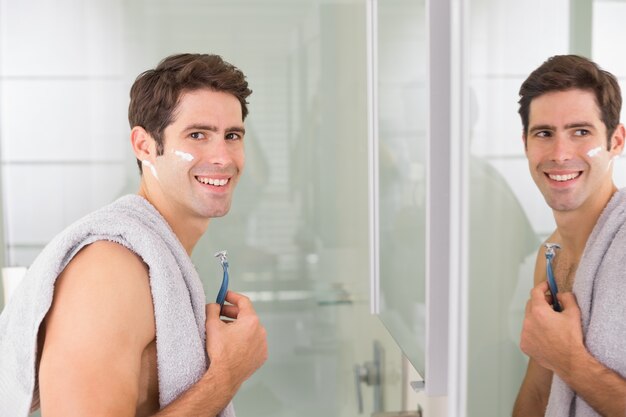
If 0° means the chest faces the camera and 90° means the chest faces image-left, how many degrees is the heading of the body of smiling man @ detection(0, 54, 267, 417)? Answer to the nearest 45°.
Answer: approximately 270°
